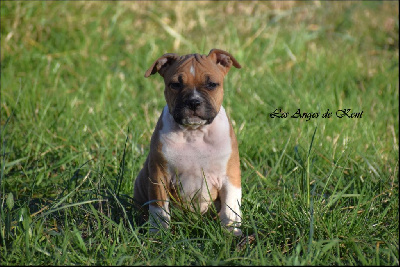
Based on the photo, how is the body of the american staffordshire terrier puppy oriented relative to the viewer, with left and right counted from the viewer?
facing the viewer
